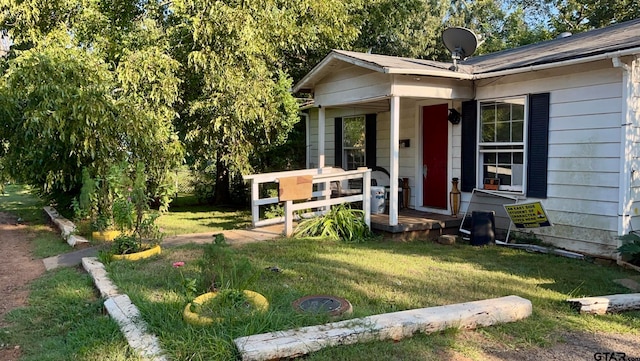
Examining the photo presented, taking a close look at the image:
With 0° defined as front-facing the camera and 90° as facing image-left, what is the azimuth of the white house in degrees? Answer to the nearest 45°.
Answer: approximately 45°
